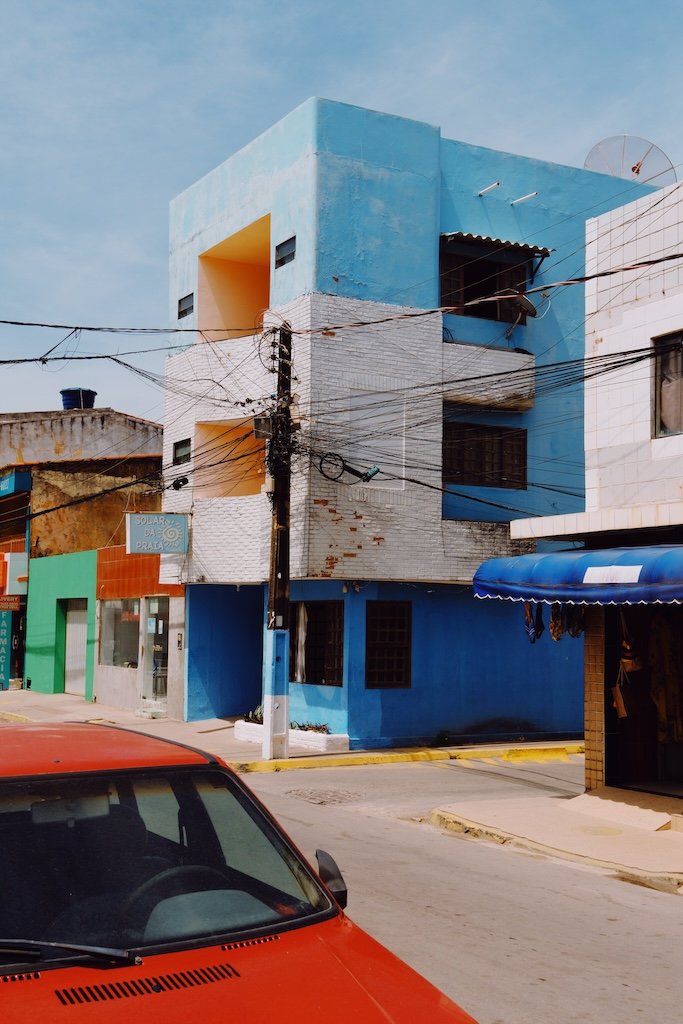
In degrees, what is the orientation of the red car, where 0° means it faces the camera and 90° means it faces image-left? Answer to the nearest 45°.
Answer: approximately 315°

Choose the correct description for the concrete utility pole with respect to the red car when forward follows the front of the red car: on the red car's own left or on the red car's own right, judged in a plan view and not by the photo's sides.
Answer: on the red car's own left

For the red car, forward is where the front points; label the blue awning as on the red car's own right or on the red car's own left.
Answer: on the red car's own left
